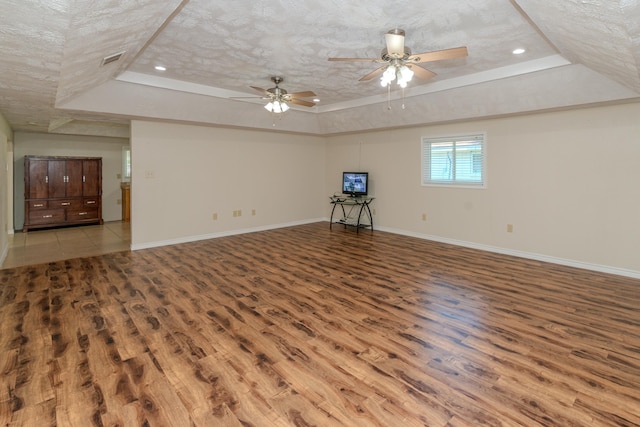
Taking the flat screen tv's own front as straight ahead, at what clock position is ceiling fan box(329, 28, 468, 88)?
The ceiling fan is roughly at 12 o'clock from the flat screen tv.

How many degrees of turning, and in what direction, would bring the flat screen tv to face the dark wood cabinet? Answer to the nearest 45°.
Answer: approximately 90° to its right

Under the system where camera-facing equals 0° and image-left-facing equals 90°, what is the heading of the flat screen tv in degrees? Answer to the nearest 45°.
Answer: approximately 0°

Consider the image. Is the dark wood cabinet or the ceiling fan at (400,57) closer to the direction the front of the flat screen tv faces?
the ceiling fan
